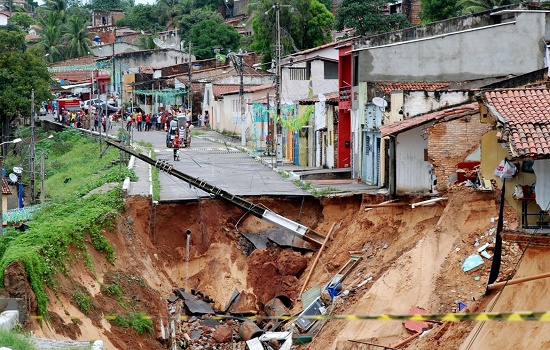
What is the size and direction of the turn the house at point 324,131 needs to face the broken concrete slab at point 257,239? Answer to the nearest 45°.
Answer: approximately 45° to its left

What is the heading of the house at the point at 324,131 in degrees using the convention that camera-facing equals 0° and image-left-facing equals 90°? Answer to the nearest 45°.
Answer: approximately 45°

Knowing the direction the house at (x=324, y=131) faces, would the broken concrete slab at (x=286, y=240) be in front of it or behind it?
in front

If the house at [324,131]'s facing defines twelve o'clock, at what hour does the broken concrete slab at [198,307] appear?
The broken concrete slab is roughly at 11 o'clock from the house.

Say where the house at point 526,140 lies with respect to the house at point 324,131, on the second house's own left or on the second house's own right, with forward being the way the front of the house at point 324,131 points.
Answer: on the second house's own left

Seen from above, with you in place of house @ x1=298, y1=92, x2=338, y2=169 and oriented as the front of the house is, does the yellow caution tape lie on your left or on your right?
on your left

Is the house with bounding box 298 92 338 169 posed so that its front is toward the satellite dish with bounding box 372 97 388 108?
no

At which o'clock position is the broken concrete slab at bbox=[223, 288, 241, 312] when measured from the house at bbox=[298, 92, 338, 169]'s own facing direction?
The broken concrete slab is roughly at 11 o'clock from the house.
